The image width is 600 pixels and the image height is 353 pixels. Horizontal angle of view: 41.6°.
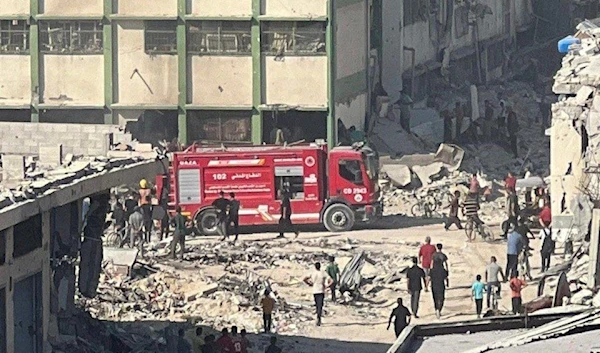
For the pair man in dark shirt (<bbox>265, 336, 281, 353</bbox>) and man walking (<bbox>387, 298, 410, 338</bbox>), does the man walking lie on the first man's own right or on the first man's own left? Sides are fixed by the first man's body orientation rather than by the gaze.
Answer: on the first man's own right

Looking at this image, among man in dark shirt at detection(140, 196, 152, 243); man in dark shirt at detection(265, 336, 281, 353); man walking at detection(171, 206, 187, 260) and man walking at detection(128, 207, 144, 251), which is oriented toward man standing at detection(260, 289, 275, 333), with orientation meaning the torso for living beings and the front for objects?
man in dark shirt at detection(265, 336, 281, 353)

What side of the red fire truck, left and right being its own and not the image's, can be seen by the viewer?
right

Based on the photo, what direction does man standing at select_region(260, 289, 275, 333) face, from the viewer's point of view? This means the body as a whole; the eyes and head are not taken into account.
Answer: away from the camera

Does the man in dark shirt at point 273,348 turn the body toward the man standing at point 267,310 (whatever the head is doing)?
yes

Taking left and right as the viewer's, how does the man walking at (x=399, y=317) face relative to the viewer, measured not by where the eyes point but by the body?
facing away from the viewer

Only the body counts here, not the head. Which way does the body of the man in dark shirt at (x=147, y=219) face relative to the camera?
away from the camera

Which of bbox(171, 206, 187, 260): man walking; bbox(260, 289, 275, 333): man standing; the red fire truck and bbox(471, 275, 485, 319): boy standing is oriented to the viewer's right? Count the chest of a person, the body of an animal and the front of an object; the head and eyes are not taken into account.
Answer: the red fire truck

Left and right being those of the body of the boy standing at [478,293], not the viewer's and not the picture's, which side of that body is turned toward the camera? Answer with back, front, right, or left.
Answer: back
